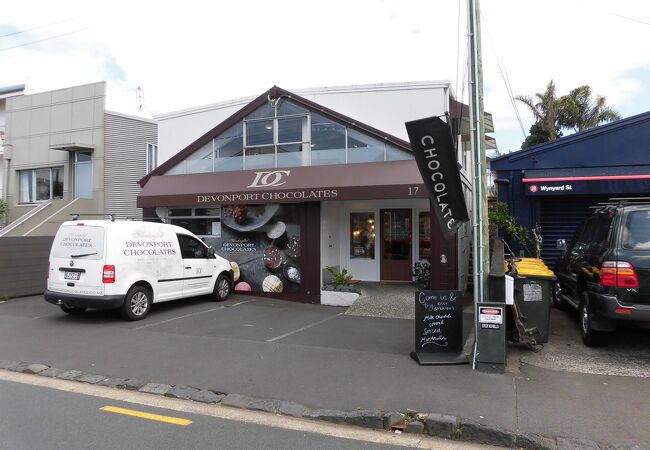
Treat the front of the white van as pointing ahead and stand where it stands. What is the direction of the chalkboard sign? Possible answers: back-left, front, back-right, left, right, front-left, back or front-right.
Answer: right

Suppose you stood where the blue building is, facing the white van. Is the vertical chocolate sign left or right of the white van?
left

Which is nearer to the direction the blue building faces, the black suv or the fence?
the black suv

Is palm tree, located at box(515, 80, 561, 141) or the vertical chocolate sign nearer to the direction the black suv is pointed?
the palm tree

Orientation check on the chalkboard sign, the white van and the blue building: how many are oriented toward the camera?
2

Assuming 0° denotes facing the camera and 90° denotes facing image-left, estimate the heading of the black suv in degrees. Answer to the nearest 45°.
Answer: approximately 135°

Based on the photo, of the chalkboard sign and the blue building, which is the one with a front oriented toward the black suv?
the blue building

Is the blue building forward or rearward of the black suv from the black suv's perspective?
forward

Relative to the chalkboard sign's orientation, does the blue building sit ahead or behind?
behind

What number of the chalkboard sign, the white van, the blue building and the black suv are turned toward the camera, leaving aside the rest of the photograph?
2

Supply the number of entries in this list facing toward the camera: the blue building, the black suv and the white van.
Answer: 1

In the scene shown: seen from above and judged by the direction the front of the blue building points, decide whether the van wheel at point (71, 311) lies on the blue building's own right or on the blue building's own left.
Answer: on the blue building's own right

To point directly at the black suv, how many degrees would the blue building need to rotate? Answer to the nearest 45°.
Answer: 0° — it already faces it

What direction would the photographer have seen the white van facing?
facing away from the viewer and to the right of the viewer
